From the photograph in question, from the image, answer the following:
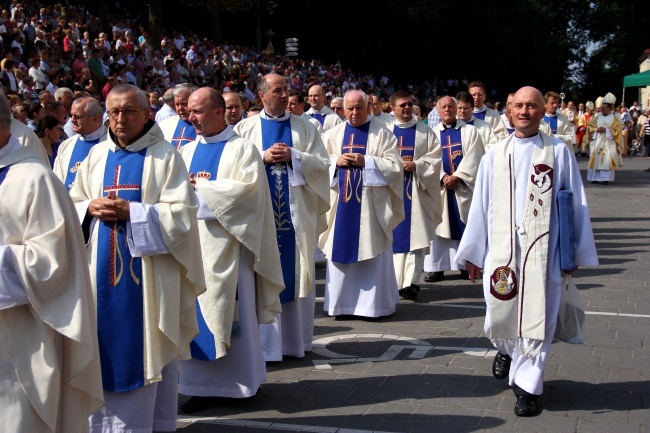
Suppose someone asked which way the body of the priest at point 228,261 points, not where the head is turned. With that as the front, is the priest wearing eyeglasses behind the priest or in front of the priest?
in front

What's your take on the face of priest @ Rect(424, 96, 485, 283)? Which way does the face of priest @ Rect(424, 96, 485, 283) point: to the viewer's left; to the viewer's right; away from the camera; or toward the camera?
toward the camera

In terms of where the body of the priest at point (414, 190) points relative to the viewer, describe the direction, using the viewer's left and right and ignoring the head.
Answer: facing the viewer and to the left of the viewer

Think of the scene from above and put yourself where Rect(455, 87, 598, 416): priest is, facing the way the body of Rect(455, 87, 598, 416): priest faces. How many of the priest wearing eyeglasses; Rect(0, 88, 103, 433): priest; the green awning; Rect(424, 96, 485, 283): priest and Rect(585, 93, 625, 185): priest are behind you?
3

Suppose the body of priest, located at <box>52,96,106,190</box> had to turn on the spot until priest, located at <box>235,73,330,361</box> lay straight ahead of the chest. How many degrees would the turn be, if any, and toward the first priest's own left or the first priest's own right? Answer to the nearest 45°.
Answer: approximately 135° to the first priest's own left

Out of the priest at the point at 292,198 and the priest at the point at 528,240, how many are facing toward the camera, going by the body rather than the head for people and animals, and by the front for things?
2

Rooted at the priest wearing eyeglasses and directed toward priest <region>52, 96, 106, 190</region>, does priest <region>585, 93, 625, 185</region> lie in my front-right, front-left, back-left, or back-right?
front-right

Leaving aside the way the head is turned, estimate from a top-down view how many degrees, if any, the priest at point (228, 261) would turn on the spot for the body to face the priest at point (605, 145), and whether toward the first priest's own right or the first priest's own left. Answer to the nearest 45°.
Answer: approximately 180°

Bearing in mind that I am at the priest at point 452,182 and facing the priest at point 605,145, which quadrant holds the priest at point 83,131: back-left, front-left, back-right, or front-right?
back-left

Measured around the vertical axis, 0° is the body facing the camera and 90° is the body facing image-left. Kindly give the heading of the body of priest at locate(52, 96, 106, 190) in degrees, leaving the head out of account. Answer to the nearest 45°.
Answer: approximately 45°

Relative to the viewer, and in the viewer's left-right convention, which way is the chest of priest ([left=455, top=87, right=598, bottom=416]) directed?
facing the viewer

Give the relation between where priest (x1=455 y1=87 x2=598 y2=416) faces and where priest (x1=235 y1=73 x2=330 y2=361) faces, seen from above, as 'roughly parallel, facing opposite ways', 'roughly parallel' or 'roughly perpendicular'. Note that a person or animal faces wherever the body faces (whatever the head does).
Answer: roughly parallel

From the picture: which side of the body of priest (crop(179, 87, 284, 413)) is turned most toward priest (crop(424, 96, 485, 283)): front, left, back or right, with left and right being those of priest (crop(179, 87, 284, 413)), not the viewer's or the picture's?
back
